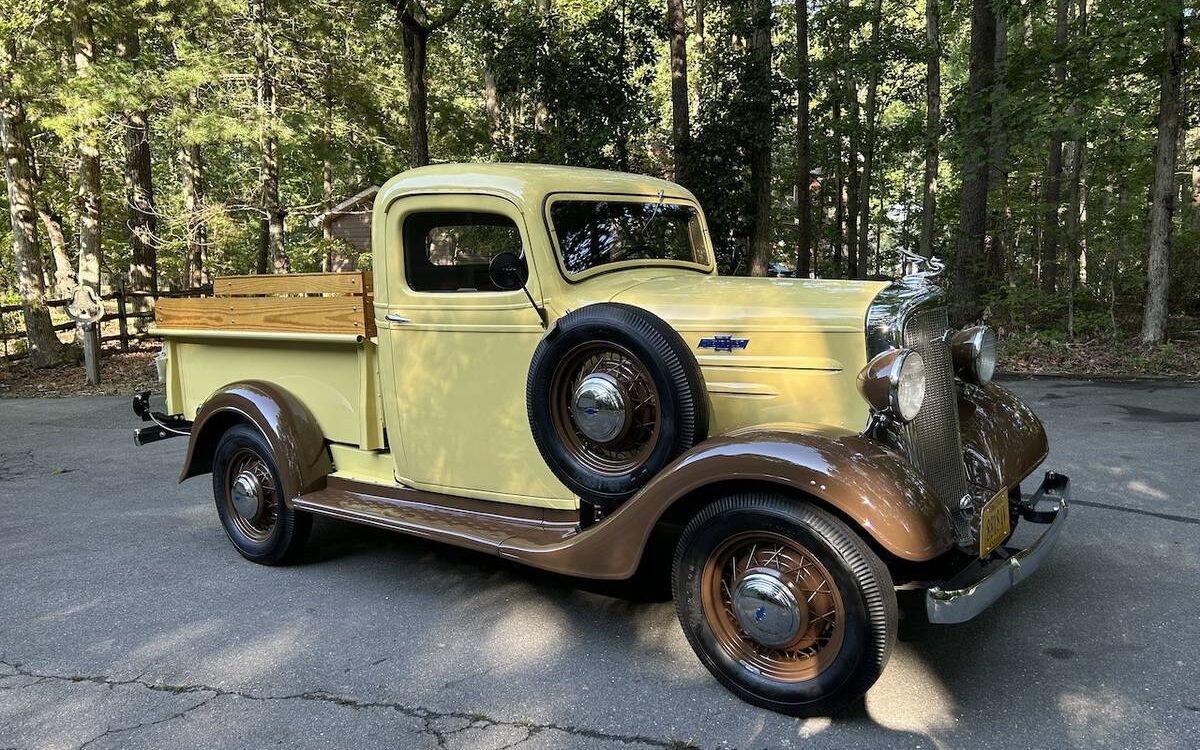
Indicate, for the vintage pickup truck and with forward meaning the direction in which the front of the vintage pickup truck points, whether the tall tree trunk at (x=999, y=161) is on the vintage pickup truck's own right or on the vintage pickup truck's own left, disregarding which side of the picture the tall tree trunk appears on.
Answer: on the vintage pickup truck's own left

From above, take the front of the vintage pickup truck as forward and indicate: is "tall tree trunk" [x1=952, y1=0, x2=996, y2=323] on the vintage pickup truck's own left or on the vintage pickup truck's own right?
on the vintage pickup truck's own left

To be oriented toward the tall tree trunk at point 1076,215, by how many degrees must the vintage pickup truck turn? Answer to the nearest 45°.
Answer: approximately 90° to its left

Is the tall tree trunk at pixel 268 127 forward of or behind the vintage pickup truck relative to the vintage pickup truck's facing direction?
behind

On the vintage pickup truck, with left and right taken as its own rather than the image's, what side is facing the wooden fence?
back

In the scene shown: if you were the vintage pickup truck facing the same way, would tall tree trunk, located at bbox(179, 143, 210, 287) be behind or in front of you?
behind

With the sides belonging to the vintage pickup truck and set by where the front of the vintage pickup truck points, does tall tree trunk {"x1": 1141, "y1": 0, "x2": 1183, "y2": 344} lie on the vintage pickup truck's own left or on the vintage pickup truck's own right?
on the vintage pickup truck's own left

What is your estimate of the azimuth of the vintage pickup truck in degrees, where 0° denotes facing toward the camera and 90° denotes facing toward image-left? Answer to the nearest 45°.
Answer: approximately 315°

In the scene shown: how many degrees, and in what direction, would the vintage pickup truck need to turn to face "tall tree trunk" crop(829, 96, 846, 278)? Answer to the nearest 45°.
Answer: approximately 135° to its left

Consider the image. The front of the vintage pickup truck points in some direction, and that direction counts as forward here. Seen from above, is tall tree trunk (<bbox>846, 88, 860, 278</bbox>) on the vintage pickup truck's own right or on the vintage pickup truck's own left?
on the vintage pickup truck's own left

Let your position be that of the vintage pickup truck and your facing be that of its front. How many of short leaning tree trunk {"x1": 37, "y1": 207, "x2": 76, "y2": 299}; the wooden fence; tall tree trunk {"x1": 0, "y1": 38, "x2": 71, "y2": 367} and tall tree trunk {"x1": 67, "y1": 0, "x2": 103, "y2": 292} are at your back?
4

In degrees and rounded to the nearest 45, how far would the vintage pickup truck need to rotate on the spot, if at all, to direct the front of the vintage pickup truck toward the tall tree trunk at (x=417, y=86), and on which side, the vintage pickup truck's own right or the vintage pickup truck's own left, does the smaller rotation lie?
approximately 135° to the vintage pickup truck's own left
